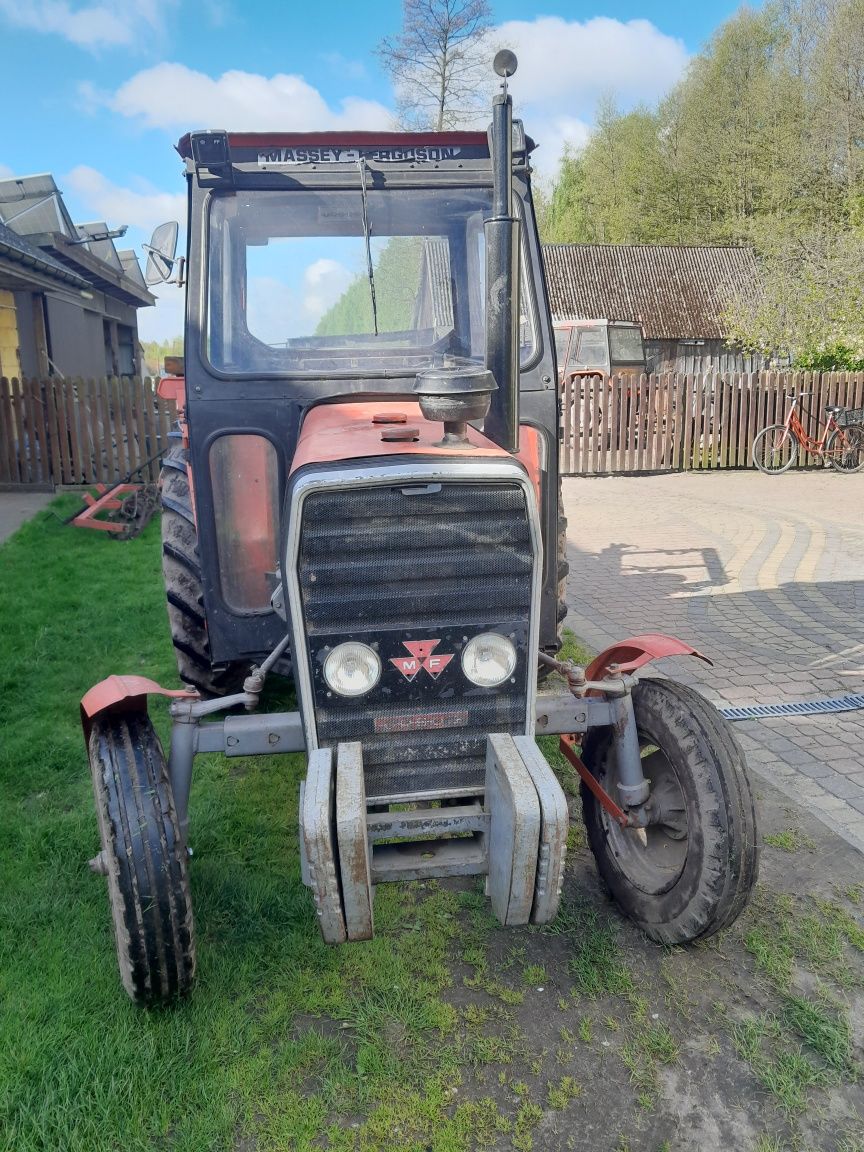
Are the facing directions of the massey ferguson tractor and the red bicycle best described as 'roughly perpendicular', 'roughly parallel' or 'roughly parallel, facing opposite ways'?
roughly perpendicular

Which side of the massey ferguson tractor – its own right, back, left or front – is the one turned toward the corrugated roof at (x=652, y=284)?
back

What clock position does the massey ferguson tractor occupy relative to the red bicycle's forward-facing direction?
The massey ferguson tractor is roughly at 9 o'clock from the red bicycle.

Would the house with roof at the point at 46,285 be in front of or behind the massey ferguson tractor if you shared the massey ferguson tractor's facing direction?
behind

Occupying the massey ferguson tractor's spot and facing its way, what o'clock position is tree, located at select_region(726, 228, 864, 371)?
The tree is roughly at 7 o'clock from the massey ferguson tractor.

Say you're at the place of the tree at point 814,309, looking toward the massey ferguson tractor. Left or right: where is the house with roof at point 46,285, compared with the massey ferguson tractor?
right

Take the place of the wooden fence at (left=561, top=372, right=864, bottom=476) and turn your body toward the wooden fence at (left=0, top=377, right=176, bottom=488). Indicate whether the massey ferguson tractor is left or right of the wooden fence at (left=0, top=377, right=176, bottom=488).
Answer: left

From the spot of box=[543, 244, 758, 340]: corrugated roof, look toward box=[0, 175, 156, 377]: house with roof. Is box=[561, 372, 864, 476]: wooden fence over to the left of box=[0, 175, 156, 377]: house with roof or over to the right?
left

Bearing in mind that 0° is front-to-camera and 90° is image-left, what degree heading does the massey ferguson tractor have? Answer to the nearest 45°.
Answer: approximately 0°

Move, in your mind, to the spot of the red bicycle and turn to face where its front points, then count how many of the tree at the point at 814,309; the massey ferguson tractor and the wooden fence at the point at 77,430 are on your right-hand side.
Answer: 1
